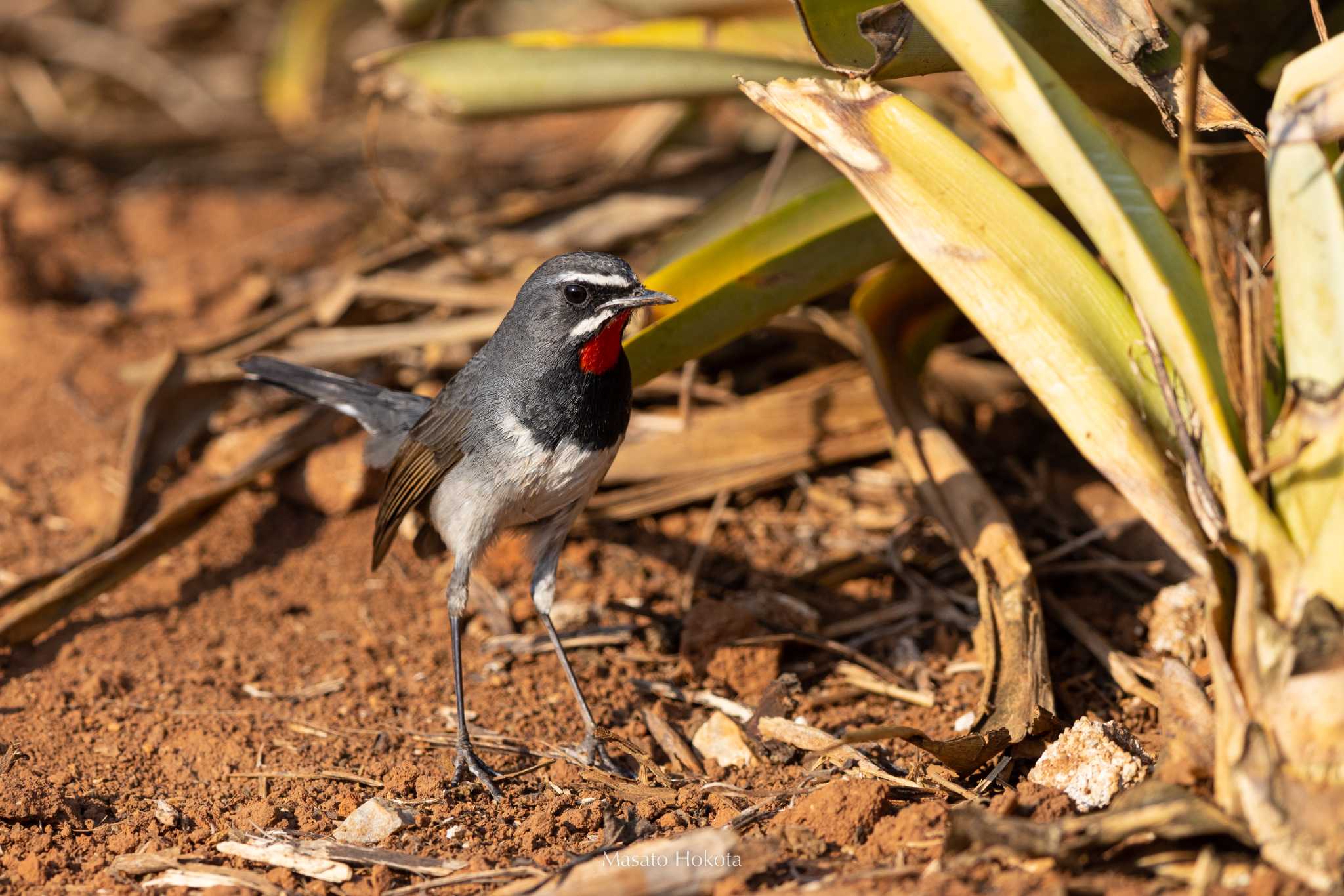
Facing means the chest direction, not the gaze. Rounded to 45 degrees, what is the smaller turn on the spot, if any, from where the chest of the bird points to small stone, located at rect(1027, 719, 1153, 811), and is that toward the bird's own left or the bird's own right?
0° — it already faces it

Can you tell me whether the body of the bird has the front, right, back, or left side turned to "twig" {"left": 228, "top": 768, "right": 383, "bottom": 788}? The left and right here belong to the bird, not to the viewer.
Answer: right

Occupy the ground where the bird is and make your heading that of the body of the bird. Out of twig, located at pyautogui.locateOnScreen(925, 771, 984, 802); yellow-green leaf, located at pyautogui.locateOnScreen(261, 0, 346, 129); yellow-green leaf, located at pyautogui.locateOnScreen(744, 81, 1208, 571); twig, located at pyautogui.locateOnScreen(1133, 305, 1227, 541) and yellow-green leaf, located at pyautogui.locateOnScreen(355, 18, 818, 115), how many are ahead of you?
3

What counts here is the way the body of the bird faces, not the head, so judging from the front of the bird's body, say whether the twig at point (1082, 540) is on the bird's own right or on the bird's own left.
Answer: on the bird's own left

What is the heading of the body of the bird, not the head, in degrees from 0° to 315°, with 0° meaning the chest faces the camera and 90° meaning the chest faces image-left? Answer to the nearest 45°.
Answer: approximately 315°

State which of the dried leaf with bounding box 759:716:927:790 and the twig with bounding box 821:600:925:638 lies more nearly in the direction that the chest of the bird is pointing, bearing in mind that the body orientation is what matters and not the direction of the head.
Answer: the dried leaf

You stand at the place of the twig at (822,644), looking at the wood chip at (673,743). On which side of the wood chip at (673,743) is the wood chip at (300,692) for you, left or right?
right

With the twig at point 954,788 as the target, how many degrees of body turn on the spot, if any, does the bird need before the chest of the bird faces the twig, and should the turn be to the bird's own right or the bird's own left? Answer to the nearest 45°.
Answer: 0° — it already faces it

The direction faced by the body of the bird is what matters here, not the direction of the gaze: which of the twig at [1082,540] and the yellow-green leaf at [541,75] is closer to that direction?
the twig

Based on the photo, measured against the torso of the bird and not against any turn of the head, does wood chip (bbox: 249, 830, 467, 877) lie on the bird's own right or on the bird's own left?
on the bird's own right
